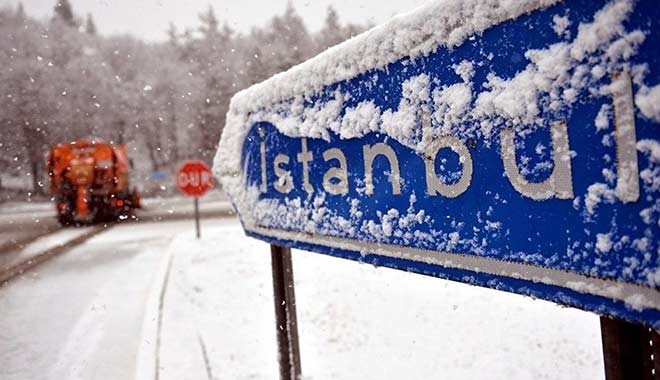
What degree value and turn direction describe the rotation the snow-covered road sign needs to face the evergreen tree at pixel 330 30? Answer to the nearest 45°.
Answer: approximately 135° to its right

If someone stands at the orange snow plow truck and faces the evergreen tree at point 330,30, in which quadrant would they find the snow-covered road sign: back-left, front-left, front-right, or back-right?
back-right

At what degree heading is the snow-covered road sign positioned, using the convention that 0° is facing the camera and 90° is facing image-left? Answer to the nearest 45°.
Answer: approximately 45°

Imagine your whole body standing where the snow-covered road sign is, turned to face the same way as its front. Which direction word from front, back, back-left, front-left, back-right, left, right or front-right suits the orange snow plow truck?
right
